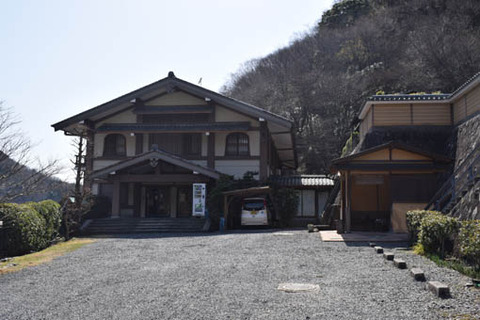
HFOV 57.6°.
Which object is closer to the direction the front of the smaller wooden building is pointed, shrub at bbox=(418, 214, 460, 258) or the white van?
the shrub

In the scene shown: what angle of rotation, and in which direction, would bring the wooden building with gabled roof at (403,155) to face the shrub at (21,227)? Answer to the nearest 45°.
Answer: approximately 45° to its right

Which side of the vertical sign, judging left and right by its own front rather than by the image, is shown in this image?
front

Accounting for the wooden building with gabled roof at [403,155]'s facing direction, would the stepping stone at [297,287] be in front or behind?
in front

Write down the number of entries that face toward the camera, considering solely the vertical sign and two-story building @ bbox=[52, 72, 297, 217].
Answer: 2

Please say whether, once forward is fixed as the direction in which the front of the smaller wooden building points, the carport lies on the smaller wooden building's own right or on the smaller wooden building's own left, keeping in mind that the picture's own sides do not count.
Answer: on the smaller wooden building's own right

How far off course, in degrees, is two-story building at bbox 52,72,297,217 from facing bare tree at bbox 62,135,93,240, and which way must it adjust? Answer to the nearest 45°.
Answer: approximately 45° to its right

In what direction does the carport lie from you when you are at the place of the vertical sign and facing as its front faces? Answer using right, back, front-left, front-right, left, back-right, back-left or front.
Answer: left

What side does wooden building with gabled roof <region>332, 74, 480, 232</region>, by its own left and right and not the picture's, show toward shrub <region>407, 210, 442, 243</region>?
front

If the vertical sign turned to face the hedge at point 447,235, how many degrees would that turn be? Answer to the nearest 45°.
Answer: approximately 45° to its left

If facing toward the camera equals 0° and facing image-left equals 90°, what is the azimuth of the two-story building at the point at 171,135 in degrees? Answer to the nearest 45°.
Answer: approximately 0°

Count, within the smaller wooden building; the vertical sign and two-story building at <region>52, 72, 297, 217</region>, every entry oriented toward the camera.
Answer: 3

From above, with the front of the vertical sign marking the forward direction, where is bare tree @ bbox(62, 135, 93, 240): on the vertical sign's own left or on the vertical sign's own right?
on the vertical sign's own right
